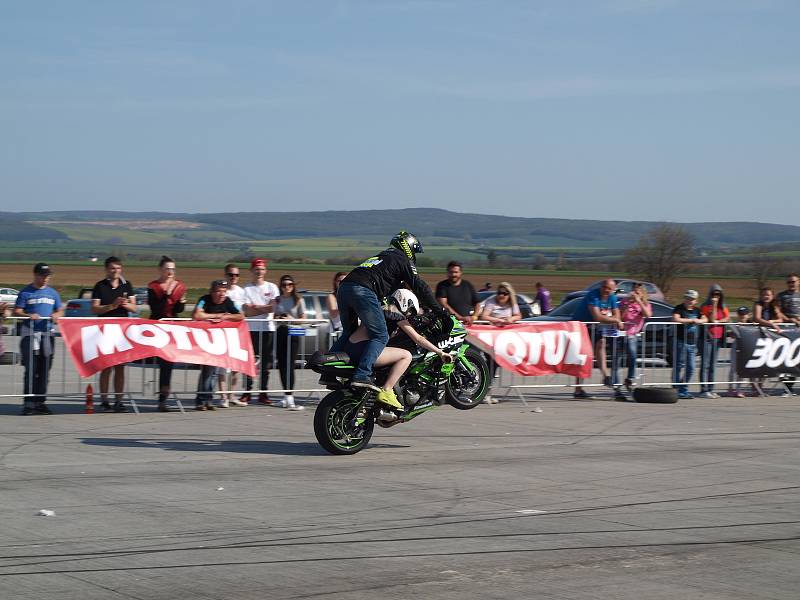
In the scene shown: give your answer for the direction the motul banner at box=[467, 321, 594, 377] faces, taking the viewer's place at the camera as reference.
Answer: facing the viewer

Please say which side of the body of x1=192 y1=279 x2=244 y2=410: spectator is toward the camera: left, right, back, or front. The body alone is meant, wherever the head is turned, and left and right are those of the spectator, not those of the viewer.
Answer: front

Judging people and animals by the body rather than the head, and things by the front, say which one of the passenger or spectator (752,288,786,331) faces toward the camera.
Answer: the spectator

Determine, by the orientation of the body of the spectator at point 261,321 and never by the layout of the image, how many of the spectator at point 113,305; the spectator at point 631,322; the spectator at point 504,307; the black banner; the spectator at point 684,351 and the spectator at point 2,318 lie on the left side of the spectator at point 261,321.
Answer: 4

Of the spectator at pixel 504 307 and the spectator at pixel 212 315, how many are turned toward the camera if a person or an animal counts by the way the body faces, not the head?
2

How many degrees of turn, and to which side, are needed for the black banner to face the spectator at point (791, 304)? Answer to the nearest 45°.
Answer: approximately 180°

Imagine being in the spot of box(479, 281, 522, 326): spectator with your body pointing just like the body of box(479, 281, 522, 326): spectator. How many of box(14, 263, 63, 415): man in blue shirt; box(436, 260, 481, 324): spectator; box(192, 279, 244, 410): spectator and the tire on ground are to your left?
1

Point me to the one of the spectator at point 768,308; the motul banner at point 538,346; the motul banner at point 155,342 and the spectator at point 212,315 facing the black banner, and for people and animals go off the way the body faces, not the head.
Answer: the spectator at point 768,308

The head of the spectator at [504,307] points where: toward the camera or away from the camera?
toward the camera

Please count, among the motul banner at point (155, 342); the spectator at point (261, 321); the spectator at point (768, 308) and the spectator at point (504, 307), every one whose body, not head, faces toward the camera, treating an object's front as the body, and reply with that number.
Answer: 4

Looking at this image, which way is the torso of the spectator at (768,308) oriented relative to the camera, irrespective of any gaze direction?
toward the camera

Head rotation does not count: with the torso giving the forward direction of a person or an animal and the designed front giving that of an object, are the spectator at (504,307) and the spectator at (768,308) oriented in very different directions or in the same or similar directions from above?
same or similar directions

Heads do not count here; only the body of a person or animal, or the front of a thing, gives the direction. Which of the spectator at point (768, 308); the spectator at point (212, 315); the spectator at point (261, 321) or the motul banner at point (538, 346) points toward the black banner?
the spectator at point (768, 308)

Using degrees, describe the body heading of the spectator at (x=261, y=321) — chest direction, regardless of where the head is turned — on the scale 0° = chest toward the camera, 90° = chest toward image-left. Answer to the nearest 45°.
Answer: approximately 0°
